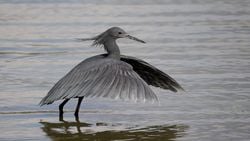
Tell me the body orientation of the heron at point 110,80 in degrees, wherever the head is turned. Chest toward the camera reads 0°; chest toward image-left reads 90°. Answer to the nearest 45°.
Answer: approximately 270°
